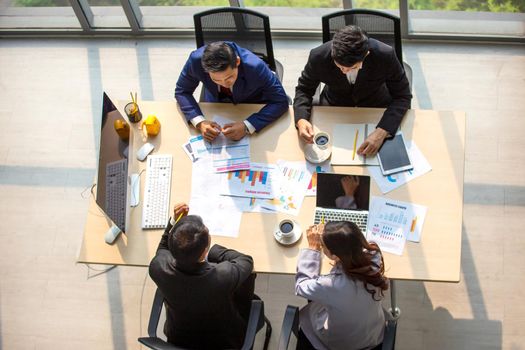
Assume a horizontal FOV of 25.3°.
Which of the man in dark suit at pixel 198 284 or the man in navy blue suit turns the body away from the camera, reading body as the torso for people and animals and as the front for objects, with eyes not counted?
the man in dark suit

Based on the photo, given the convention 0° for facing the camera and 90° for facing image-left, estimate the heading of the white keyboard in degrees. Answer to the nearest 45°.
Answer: approximately 270°

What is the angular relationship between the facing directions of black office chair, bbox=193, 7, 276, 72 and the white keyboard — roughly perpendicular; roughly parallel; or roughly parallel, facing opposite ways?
roughly perpendicular

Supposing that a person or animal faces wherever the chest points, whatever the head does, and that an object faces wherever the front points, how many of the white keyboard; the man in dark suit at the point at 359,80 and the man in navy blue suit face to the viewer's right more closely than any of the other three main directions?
1

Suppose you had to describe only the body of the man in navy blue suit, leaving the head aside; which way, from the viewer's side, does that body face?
toward the camera

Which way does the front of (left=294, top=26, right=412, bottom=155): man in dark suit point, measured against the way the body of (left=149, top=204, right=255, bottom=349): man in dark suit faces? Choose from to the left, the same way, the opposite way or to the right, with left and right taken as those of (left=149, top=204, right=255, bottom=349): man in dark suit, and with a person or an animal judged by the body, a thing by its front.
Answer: the opposite way

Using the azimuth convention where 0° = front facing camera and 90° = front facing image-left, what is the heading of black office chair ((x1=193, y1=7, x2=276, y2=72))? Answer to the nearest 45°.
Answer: approximately 0°

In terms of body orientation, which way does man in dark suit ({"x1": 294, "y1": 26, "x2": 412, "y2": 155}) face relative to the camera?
toward the camera

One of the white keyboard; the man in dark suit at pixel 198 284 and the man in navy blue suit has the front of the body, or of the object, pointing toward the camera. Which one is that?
the man in navy blue suit

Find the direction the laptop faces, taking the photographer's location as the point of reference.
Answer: facing the viewer
